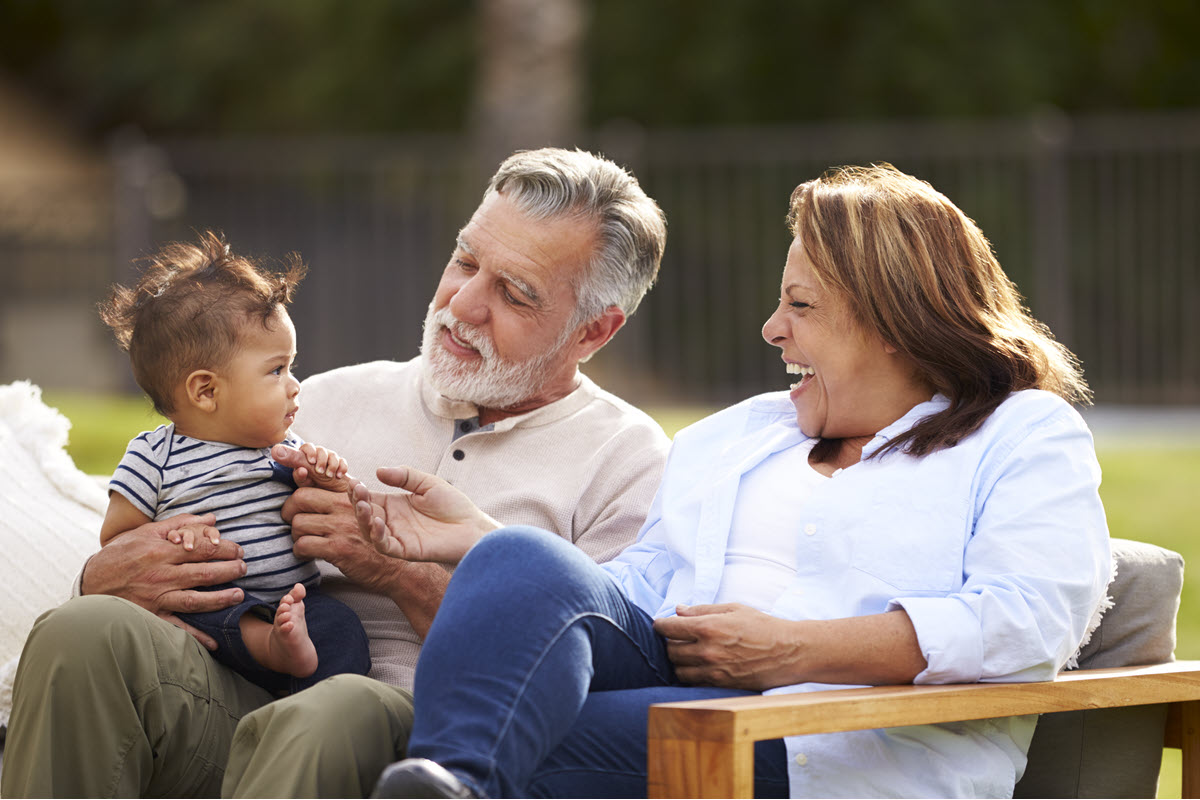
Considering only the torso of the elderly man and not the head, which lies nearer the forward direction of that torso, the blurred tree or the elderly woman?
the elderly woman

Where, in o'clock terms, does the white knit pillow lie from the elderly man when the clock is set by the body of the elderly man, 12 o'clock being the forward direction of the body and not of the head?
The white knit pillow is roughly at 2 o'clock from the elderly man.

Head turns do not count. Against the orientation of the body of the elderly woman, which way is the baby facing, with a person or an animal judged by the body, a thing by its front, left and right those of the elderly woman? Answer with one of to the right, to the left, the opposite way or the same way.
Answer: to the left

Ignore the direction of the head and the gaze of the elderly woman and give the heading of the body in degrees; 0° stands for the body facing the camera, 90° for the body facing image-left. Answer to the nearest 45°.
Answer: approximately 45°

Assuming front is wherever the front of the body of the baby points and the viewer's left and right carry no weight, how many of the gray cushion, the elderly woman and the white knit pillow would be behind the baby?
1

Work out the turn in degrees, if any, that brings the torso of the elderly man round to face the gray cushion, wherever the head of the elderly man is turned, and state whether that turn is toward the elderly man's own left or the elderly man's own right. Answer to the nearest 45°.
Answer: approximately 90° to the elderly man's own left

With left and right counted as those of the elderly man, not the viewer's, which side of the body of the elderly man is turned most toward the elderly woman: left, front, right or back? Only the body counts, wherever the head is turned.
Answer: left

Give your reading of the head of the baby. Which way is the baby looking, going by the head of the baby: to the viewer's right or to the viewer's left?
to the viewer's right

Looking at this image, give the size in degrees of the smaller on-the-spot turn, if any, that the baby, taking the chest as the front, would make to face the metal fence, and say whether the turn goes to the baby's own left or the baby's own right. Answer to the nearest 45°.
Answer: approximately 90° to the baby's own left

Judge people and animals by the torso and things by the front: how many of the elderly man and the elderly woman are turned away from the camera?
0
